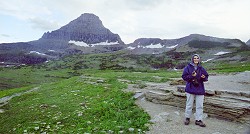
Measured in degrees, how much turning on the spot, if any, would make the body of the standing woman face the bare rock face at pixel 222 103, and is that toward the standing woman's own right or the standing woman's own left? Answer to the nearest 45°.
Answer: approximately 135° to the standing woman's own left

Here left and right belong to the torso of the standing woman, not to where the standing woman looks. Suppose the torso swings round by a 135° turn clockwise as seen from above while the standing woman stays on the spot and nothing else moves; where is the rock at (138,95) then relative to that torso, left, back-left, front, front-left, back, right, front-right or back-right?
front

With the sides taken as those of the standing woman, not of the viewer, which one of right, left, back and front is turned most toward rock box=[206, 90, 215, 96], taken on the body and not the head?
back

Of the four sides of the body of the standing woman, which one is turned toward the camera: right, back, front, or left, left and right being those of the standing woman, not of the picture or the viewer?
front
